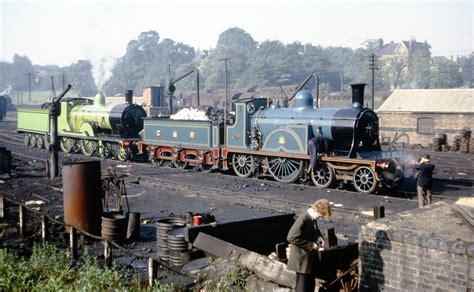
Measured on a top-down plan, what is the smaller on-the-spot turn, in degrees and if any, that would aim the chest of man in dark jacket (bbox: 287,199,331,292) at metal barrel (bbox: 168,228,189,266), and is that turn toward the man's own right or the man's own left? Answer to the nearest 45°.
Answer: approximately 135° to the man's own left

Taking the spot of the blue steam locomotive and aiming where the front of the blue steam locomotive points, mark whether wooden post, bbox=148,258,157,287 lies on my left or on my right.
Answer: on my right

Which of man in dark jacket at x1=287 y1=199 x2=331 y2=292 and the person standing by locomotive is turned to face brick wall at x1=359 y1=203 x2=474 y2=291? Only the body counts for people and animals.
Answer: the man in dark jacket

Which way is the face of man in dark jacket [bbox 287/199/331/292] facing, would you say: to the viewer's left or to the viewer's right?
to the viewer's right

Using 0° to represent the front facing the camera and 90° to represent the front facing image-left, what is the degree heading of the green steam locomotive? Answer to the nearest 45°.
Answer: approximately 315°

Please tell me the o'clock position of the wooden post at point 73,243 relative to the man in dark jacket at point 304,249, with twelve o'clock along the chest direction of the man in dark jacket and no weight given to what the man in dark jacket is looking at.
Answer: The wooden post is roughly at 7 o'clock from the man in dark jacket.

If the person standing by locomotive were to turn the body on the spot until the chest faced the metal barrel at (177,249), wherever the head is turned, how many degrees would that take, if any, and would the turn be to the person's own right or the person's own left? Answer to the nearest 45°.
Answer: approximately 90° to the person's own left

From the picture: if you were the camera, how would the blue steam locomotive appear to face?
facing the viewer and to the right of the viewer

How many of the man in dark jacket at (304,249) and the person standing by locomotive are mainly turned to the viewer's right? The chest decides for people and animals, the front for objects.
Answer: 1

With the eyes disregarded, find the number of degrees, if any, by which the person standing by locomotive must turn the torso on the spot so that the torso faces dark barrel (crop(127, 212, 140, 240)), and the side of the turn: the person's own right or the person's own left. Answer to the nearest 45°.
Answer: approximately 90° to the person's own left

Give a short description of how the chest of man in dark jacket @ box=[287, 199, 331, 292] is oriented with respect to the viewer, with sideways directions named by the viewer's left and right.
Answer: facing to the right of the viewer

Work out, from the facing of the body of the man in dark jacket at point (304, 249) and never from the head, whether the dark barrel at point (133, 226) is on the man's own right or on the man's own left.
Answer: on the man's own left
